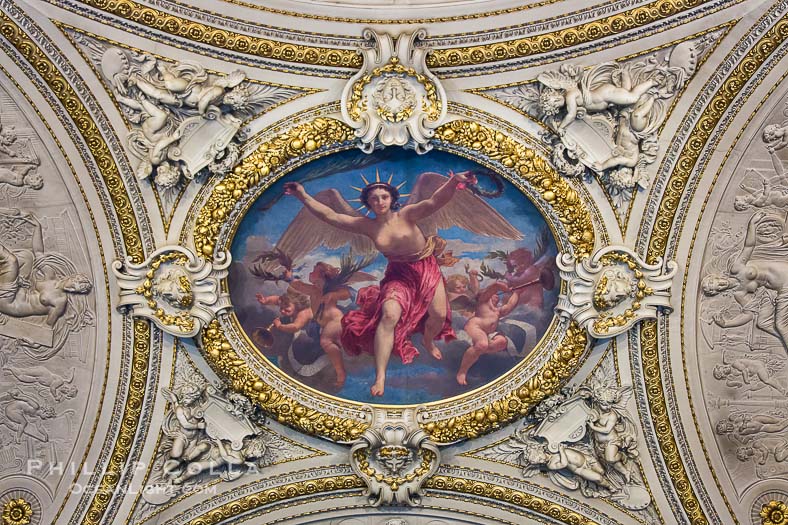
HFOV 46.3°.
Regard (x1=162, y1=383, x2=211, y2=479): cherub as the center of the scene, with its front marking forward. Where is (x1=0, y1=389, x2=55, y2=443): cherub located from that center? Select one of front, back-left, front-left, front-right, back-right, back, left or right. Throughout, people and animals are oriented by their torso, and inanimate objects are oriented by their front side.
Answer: back-right

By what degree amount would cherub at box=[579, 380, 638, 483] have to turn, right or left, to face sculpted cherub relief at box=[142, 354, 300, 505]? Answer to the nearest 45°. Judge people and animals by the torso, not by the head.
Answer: approximately 45° to its right

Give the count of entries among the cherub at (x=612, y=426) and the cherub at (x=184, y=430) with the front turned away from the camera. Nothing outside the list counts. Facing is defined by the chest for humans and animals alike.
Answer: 0

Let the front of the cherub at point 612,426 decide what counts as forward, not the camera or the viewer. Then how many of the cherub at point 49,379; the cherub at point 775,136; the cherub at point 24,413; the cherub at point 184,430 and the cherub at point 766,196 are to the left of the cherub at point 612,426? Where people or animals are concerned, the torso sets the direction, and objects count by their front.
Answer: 2

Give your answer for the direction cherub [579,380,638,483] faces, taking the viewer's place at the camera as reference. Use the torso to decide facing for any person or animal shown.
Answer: facing the viewer and to the left of the viewer

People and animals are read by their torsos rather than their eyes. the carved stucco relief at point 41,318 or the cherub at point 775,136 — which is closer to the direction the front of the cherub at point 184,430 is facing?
the cherub

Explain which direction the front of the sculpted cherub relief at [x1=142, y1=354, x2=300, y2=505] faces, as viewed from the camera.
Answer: facing the viewer

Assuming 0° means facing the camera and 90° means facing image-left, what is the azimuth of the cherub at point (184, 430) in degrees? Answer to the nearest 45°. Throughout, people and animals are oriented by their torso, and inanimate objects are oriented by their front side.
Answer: approximately 315°
